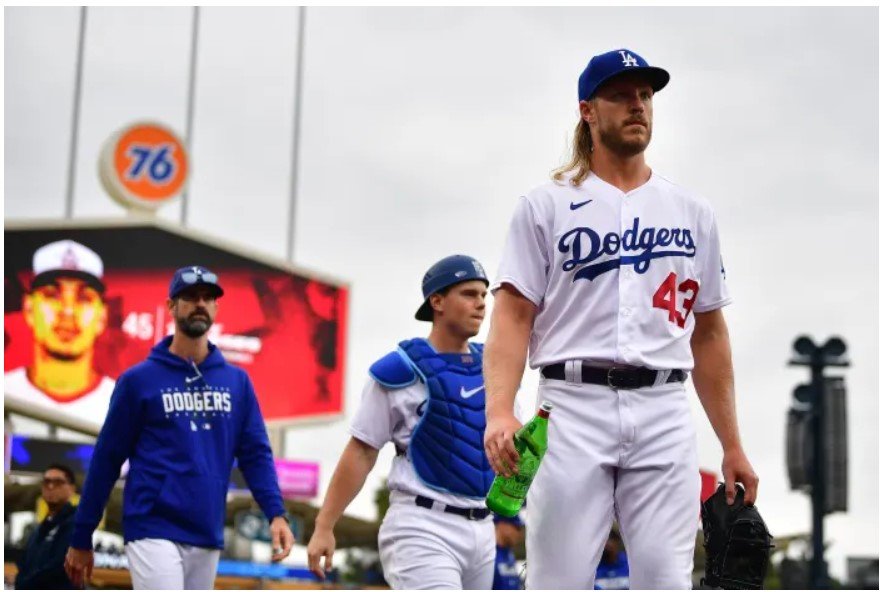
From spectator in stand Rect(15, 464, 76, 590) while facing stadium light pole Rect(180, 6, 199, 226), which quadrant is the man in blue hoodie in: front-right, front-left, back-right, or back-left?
back-right

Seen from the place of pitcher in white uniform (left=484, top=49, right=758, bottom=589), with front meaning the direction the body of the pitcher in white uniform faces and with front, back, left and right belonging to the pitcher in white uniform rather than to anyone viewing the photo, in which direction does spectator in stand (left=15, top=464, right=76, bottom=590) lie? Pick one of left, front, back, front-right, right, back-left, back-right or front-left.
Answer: back-right

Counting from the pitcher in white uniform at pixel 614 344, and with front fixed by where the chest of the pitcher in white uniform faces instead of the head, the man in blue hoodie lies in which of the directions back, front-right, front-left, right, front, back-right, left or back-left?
back-right

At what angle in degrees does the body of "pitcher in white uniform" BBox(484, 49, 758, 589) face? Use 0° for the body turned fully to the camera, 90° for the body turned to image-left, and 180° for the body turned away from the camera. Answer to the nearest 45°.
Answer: approximately 0°

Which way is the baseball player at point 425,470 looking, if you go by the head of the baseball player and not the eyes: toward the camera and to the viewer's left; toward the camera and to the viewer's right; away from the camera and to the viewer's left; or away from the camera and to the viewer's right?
toward the camera and to the viewer's right

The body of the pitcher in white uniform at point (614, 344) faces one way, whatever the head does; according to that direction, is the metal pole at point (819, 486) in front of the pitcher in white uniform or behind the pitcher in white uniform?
behind

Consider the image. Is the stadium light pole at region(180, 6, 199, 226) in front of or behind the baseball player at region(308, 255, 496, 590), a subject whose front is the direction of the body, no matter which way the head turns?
behind

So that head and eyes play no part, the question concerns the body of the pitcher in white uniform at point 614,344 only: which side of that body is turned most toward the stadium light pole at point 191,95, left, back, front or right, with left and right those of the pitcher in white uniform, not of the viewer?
back

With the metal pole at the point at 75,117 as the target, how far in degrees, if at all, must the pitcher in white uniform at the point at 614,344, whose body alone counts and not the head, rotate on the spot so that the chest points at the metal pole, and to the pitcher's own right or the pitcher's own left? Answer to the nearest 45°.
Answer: approximately 135° to the pitcher's own right
